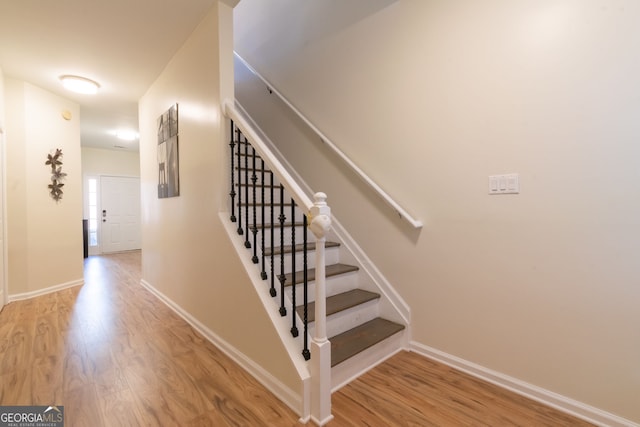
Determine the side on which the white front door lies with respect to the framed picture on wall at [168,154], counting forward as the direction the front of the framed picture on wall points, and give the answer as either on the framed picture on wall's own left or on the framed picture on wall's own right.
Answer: on the framed picture on wall's own right

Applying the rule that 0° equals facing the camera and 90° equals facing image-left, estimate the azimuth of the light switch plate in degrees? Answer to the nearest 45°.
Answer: approximately 0°

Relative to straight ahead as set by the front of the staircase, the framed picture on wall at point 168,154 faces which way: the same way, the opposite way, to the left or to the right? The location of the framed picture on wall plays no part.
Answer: to the right

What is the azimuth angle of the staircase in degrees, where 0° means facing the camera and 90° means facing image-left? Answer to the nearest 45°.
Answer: approximately 315°

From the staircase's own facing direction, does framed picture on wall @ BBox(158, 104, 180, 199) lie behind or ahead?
behind

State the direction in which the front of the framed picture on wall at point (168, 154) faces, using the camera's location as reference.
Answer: facing to the left of the viewer

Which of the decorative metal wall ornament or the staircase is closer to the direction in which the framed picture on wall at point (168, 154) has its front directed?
the decorative metal wall ornament

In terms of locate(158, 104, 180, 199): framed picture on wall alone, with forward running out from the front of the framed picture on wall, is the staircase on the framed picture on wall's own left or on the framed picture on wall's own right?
on the framed picture on wall's own left

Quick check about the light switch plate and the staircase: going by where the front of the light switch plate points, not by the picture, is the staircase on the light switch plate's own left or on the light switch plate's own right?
on the light switch plate's own right

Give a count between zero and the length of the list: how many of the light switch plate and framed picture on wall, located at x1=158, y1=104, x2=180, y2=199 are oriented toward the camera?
1
